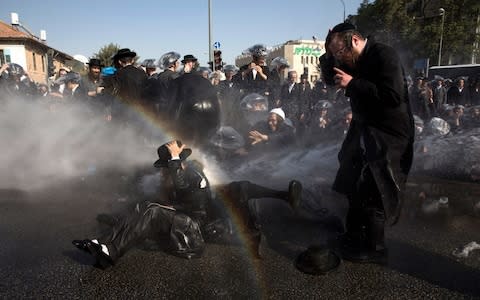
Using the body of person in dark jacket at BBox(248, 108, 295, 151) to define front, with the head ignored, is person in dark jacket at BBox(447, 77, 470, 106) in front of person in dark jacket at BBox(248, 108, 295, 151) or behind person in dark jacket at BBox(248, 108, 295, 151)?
behind

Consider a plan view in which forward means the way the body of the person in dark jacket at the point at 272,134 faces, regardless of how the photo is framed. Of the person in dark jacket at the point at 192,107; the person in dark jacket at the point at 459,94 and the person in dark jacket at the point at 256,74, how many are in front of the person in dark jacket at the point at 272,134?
1

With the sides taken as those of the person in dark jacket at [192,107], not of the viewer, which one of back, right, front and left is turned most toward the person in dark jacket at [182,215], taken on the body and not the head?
back

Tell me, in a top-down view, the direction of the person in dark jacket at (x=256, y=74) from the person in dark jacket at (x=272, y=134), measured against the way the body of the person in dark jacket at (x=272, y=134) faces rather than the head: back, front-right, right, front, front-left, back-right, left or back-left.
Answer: back-right

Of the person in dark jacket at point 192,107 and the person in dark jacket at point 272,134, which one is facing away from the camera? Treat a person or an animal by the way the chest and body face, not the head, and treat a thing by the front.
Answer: the person in dark jacket at point 192,107

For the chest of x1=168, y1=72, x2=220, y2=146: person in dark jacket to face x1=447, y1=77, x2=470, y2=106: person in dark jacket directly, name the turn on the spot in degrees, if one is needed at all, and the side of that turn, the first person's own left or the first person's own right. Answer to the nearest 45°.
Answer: approximately 45° to the first person's own right

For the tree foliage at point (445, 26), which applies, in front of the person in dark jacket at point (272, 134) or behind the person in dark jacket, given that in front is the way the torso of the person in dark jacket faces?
behind

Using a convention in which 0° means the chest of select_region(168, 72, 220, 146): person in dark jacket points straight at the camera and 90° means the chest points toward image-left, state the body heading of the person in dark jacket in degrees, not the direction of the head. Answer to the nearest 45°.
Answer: approximately 180°

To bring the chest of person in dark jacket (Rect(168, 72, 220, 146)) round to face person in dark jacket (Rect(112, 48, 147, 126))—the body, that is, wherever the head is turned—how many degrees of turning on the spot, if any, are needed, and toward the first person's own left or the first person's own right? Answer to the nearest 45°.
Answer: approximately 45° to the first person's own left

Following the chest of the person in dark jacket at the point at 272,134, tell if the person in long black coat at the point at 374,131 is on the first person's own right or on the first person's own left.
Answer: on the first person's own left

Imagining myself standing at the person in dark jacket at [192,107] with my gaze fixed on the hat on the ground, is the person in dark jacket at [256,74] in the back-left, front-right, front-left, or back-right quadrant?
back-left

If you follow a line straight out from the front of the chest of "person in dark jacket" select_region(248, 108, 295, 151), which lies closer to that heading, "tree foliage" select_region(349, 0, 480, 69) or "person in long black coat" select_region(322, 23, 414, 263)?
the person in long black coat
